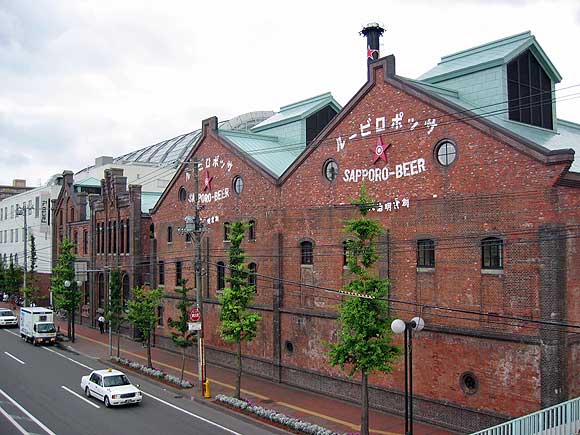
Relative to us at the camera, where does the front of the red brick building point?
facing the viewer and to the left of the viewer

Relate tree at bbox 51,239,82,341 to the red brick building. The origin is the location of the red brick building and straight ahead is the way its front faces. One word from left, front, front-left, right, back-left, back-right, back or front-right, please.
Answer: right

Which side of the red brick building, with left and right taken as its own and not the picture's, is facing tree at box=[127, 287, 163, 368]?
right

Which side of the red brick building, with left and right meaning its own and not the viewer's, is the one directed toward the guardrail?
left

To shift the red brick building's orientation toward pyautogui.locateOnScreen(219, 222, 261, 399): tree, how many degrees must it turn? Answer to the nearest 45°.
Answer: approximately 45° to its right
